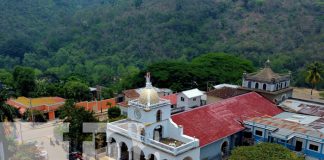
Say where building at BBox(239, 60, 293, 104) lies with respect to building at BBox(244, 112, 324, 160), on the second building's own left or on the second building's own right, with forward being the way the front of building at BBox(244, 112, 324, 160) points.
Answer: on the second building's own right

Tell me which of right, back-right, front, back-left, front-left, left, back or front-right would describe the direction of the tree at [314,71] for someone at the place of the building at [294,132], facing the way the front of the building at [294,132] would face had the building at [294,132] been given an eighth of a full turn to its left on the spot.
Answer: back

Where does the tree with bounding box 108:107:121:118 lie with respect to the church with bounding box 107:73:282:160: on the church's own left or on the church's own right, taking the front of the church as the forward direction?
on the church's own right

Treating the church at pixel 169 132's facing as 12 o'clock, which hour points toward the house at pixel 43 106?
The house is roughly at 3 o'clock from the church.

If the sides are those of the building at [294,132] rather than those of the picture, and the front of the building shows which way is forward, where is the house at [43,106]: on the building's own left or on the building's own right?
on the building's own right

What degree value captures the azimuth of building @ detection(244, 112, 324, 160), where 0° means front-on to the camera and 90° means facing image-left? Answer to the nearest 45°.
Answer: approximately 45°

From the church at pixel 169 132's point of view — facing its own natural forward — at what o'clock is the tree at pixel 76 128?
The tree is roughly at 2 o'clock from the church.

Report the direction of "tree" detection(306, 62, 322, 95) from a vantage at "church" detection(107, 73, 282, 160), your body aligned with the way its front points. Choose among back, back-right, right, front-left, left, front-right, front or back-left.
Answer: back

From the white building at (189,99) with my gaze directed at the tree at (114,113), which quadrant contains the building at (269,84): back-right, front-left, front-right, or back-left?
back-right

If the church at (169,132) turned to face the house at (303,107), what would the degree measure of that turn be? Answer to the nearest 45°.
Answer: approximately 180°
